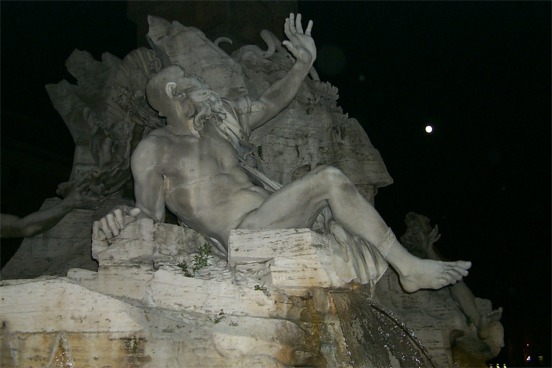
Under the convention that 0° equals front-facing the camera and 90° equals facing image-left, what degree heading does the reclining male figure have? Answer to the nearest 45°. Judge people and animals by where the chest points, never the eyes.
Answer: approximately 315°
